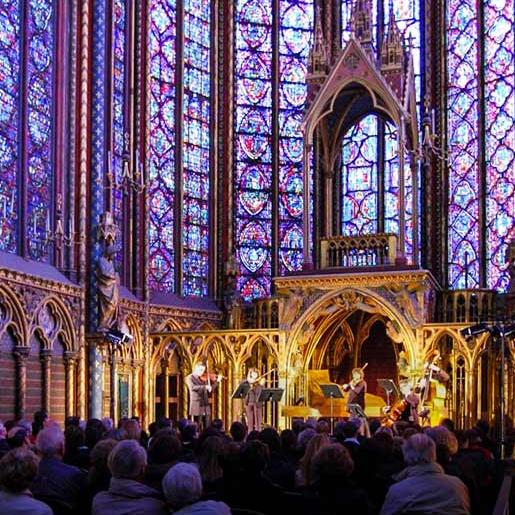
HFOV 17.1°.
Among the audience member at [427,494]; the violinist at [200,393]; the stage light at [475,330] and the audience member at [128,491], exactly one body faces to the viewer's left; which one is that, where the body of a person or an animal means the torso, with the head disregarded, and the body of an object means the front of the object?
the stage light

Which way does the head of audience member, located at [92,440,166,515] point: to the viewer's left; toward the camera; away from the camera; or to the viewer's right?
away from the camera

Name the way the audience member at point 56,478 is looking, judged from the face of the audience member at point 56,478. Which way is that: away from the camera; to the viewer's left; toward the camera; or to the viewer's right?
away from the camera

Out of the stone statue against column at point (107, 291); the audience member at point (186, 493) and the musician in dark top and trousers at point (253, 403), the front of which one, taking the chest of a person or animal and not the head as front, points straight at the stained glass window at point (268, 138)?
the audience member

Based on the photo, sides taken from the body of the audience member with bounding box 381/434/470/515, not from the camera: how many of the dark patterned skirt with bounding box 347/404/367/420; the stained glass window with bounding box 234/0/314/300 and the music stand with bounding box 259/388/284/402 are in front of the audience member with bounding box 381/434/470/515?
3

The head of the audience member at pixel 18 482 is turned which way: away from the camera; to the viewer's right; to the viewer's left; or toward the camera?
away from the camera

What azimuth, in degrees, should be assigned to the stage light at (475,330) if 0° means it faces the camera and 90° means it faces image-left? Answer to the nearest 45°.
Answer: approximately 90°

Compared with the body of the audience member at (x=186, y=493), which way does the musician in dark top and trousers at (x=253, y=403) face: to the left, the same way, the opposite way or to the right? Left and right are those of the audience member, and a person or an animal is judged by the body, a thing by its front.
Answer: the opposite way

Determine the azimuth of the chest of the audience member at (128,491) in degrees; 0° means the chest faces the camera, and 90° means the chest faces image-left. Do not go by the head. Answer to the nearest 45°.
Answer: approximately 180°

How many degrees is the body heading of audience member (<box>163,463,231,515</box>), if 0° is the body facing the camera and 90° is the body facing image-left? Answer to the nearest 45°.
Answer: approximately 180°

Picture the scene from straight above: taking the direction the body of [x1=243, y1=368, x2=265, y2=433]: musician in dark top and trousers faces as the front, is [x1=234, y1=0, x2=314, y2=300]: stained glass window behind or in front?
behind
